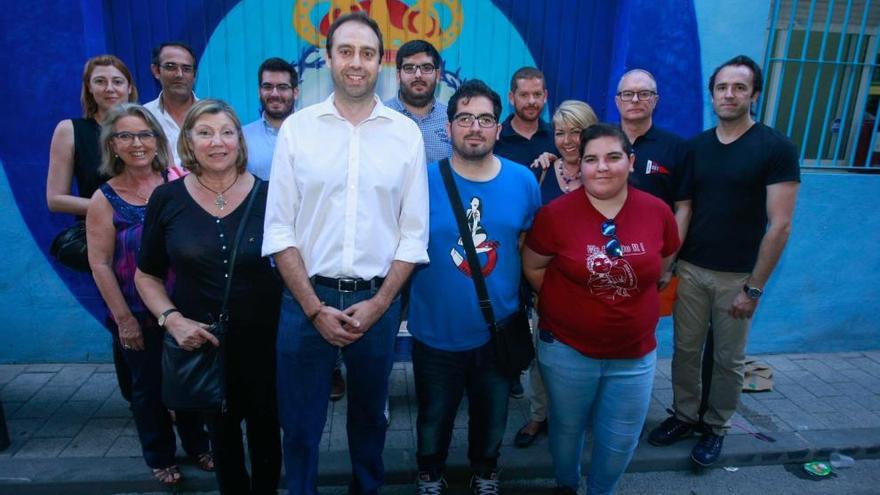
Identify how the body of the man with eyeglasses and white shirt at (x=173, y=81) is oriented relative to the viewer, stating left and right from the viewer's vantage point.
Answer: facing the viewer and to the right of the viewer

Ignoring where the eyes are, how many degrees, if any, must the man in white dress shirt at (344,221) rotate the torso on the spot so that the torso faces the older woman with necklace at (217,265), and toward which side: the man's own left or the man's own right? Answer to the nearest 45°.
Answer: approximately 90° to the man's own right

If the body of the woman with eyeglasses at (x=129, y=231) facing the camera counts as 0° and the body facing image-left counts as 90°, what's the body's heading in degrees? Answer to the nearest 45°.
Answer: approximately 315°

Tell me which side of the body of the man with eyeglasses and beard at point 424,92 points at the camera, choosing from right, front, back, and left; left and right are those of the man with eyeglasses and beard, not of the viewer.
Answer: front

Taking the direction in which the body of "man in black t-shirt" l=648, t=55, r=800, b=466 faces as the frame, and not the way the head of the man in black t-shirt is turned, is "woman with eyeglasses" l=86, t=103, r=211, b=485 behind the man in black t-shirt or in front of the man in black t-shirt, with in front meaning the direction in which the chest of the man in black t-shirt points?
in front

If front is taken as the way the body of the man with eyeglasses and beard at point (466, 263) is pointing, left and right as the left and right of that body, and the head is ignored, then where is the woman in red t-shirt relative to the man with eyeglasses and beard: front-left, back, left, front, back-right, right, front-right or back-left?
left

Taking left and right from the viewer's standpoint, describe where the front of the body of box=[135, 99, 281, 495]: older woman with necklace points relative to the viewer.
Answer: facing the viewer

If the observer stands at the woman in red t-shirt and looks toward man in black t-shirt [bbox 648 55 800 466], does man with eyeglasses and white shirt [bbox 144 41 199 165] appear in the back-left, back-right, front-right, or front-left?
back-left

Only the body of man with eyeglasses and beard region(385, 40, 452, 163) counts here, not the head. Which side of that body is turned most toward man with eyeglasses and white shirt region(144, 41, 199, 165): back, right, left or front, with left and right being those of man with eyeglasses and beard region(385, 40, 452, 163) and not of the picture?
right
